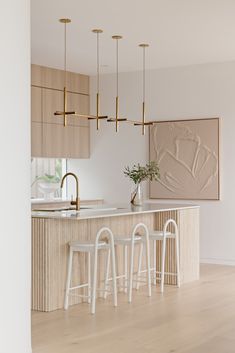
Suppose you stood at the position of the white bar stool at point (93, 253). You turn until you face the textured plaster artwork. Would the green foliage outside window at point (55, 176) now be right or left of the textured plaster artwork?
left

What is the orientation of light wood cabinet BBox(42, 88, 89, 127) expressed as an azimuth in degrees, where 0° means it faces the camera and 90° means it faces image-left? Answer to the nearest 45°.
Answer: approximately 315°

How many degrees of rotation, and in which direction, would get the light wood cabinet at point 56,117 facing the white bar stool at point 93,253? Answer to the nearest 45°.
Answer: approximately 45° to its right

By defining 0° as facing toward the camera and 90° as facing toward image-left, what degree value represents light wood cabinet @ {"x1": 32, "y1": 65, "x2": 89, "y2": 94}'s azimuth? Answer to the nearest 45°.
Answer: approximately 315°

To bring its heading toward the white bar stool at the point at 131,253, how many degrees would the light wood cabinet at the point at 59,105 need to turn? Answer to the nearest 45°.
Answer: approximately 45° to its right
